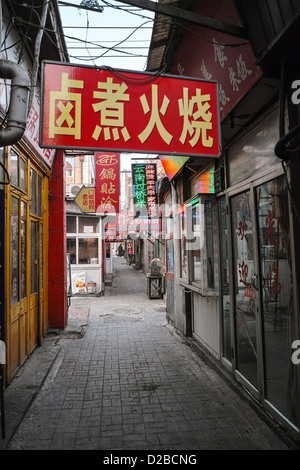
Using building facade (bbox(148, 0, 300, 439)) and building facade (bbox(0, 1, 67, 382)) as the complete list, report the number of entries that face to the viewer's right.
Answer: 1

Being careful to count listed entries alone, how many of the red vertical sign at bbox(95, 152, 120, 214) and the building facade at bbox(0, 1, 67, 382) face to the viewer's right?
1

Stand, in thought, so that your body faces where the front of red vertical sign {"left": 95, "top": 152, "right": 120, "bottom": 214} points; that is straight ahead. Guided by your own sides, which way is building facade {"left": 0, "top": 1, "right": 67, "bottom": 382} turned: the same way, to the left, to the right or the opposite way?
to the left

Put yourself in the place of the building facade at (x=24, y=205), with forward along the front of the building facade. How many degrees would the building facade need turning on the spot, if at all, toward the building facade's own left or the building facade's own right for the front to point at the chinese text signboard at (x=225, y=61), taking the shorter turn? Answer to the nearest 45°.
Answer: approximately 45° to the building facade's own right

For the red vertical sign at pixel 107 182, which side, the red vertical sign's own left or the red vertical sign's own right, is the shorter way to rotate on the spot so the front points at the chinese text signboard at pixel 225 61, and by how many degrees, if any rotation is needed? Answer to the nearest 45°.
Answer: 0° — it already faces it

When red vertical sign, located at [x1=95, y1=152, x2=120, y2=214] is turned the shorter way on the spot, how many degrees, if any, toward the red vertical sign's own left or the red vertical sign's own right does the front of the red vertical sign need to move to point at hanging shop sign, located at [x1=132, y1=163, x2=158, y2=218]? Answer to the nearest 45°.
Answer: approximately 90° to the red vertical sign's own left

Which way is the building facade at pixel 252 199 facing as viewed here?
to the viewer's left

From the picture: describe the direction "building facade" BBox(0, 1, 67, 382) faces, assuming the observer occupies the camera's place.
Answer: facing to the right of the viewer
